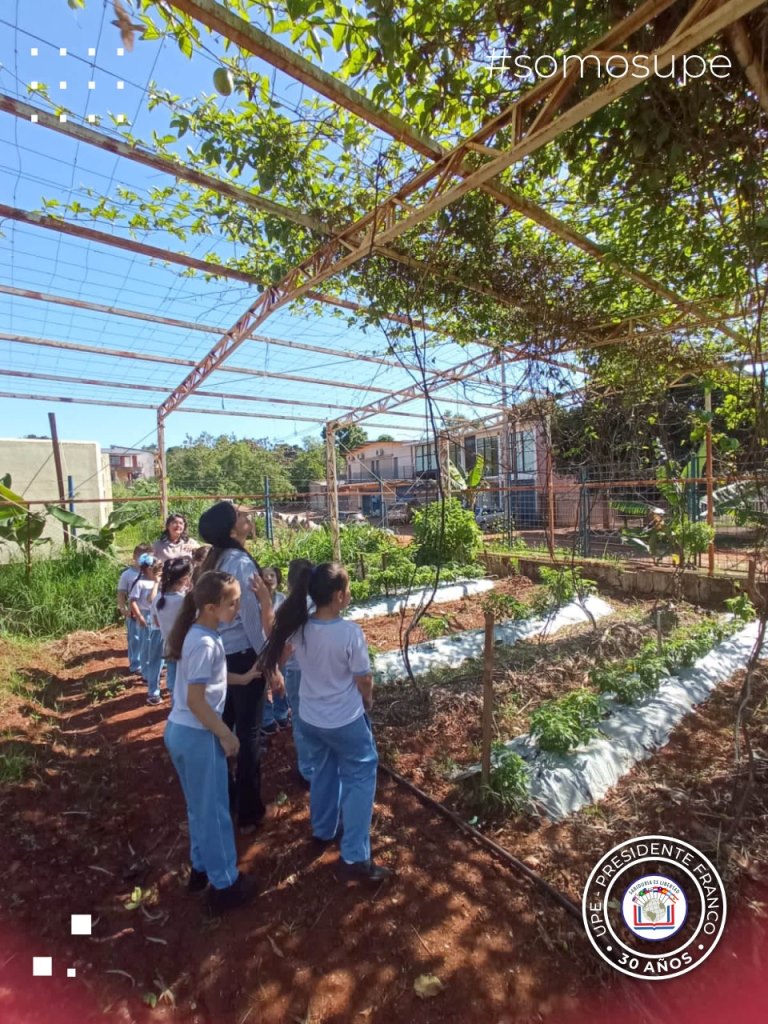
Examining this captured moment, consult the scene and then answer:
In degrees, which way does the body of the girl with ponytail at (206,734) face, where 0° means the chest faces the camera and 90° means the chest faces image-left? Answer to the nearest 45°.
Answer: approximately 270°

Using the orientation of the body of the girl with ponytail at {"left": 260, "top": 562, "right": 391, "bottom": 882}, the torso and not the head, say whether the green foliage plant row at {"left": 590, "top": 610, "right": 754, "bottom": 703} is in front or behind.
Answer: in front

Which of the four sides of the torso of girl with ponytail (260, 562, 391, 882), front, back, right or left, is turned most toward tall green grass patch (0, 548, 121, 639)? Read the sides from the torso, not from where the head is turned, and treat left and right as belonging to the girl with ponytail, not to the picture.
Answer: left

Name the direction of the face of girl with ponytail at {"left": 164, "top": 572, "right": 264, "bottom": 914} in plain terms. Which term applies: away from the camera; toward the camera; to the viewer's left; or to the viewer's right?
to the viewer's right

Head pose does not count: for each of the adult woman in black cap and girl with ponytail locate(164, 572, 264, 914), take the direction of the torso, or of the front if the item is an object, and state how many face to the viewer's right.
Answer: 2

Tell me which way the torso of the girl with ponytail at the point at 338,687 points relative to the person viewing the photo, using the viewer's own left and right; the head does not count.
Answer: facing away from the viewer and to the right of the viewer

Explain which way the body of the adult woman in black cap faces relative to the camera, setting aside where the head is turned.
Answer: to the viewer's right

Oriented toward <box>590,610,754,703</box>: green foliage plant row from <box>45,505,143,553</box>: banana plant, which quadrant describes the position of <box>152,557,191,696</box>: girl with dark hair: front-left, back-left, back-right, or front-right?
front-right

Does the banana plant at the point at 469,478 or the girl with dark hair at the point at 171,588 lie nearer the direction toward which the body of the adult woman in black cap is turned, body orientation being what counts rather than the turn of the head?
the banana plant

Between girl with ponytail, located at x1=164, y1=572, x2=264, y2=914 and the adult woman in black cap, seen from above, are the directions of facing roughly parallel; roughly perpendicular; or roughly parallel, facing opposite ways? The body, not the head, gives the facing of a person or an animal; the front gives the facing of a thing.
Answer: roughly parallel

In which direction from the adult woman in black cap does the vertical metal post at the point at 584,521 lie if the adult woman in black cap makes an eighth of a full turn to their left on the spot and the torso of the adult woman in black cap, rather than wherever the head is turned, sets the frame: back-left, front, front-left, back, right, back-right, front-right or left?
front
